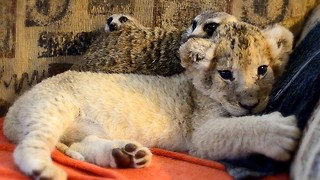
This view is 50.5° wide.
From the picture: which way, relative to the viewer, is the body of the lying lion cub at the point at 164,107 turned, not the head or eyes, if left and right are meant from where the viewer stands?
facing to the right of the viewer
